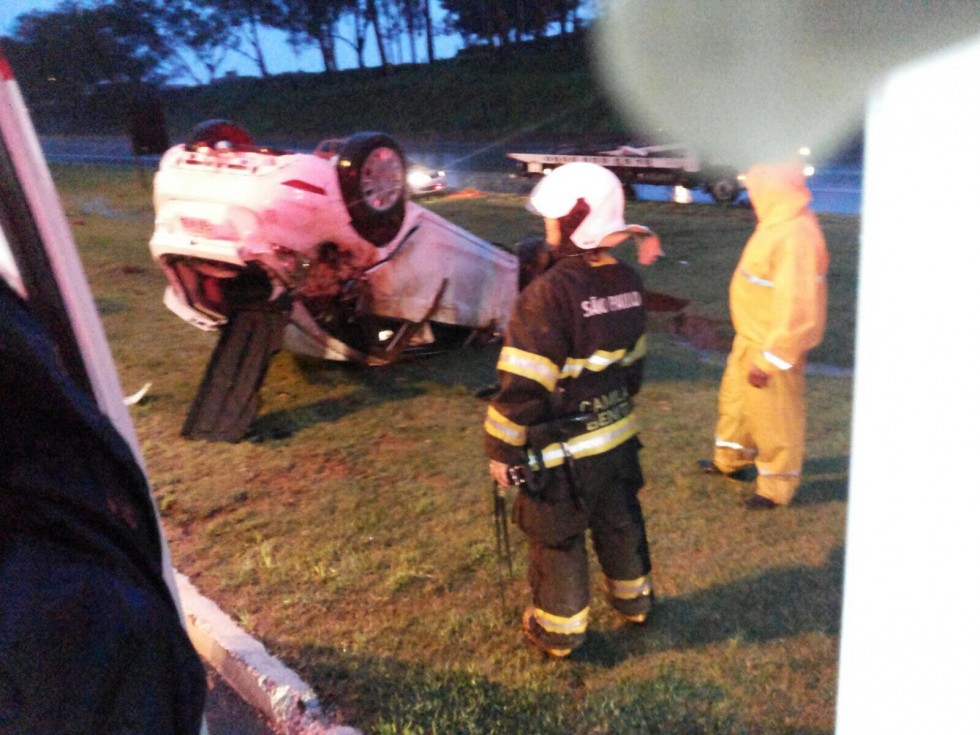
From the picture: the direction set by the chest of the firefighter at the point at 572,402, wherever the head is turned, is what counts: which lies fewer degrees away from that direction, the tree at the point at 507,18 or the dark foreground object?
the tree

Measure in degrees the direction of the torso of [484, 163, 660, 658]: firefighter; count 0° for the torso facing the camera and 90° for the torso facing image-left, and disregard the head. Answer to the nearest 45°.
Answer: approximately 135°

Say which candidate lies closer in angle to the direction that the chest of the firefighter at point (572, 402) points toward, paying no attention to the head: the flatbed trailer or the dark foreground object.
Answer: the flatbed trailer

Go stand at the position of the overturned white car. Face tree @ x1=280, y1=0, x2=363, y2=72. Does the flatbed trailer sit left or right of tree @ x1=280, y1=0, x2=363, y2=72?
right

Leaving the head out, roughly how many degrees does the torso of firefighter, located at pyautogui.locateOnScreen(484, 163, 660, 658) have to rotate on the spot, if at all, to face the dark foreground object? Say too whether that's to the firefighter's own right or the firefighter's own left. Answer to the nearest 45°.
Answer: approximately 90° to the firefighter's own left

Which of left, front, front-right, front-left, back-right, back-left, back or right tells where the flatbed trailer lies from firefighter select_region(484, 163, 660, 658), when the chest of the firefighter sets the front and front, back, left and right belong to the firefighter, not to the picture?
front-right

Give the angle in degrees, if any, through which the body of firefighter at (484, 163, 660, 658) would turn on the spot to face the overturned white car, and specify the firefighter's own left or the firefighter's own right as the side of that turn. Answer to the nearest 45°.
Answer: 0° — they already face it

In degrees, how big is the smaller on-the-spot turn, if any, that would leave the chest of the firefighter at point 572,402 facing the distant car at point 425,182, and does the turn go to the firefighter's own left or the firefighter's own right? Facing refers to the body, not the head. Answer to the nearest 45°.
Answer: approximately 45° to the firefighter's own right
